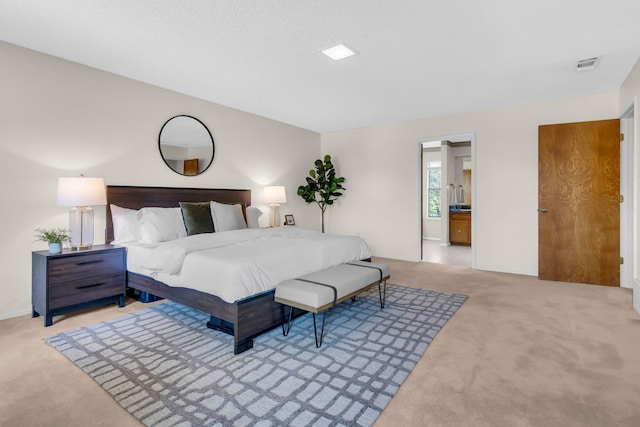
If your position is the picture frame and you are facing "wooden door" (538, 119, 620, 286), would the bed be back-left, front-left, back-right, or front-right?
front-right

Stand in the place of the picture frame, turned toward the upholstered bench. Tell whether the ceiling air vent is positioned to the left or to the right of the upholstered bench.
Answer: left

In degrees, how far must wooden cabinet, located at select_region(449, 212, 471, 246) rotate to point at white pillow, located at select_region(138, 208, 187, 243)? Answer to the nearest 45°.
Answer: approximately 45° to its right

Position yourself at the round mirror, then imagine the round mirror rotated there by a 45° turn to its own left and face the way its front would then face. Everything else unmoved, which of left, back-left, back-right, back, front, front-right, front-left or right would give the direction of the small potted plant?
back-right

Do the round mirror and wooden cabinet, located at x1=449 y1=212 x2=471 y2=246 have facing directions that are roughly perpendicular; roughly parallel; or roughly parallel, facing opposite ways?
roughly perpendicular

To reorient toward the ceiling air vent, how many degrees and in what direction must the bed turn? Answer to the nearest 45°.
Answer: approximately 45° to its left

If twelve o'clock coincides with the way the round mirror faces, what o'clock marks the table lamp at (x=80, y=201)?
The table lamp is roughly at 3 o'clock from the round mirror.

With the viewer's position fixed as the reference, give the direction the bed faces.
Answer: facing the viewer and to the right of the viewer

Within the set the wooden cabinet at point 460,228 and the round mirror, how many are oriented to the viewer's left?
0

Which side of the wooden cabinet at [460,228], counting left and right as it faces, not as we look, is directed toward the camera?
front

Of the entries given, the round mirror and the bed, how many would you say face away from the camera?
0

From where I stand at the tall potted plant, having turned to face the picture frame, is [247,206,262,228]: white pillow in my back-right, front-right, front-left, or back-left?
front-left

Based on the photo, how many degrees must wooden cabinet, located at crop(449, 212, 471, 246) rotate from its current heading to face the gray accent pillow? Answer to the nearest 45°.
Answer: approximately 45° to its right

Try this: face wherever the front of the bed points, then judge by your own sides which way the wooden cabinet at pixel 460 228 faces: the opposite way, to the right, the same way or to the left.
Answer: to the right

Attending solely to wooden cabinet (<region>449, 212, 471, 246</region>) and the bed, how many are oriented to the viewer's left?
0

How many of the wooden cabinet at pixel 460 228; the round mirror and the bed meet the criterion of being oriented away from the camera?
0
